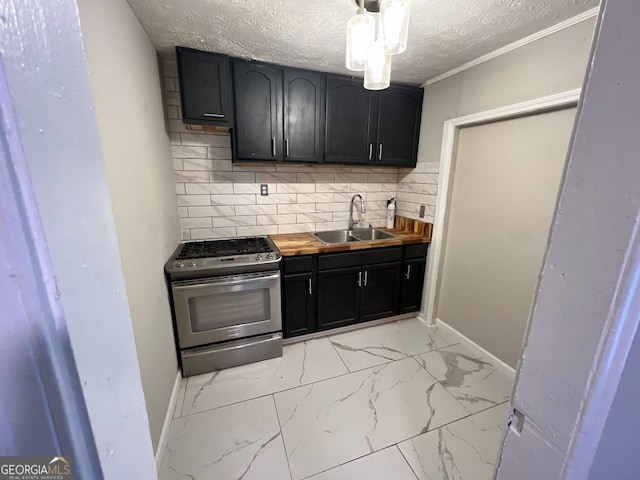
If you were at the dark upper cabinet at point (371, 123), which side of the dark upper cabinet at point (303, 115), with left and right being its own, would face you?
left

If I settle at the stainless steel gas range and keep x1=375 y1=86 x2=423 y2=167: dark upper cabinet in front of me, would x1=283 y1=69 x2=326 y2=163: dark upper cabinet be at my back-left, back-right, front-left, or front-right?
front-left

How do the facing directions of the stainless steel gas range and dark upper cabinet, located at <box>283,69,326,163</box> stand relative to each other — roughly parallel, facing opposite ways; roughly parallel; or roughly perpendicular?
roughly parallel

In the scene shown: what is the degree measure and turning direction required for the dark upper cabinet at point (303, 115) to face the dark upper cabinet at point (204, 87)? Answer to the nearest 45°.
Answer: approximately 90° to its right

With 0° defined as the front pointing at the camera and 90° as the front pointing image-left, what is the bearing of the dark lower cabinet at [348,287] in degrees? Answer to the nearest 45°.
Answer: approximately 315°

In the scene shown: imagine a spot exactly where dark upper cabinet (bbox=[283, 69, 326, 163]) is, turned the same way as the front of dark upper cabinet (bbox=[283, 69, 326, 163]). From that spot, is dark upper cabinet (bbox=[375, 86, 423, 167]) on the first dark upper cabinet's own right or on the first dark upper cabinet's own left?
on the first dark upper cabinet's own left

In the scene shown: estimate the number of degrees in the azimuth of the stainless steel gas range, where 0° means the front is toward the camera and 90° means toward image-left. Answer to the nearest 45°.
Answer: approximately 0°

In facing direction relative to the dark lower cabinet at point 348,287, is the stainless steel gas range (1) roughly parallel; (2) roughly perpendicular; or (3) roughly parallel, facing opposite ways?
roughly parallel

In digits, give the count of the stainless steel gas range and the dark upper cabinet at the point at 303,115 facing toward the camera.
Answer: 2

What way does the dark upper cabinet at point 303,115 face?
toward the camera

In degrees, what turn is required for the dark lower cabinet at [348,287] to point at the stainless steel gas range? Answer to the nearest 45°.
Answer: approximately 90° to its right
